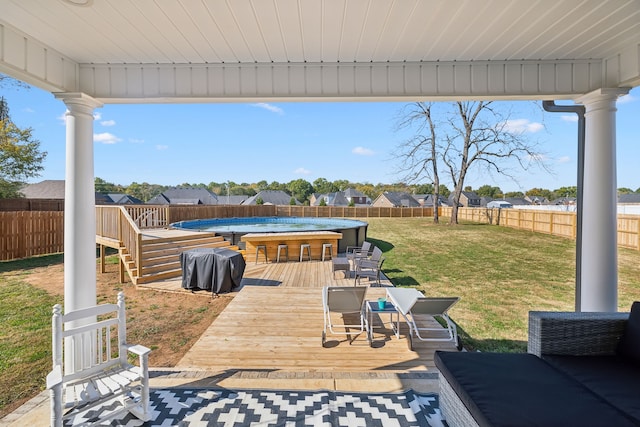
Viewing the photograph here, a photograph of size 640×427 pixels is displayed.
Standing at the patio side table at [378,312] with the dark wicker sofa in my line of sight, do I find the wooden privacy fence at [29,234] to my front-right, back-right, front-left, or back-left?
back-right

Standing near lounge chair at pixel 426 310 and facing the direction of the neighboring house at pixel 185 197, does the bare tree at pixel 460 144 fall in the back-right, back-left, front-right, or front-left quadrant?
front-right

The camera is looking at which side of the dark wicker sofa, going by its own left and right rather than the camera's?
left

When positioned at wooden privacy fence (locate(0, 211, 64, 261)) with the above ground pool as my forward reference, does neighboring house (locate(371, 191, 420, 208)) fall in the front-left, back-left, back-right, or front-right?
front-left

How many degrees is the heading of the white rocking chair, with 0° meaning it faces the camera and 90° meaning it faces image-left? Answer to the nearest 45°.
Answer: approximately 315°

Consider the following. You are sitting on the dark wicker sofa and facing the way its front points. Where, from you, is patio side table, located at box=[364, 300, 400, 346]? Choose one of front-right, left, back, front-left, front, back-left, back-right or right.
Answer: front-right

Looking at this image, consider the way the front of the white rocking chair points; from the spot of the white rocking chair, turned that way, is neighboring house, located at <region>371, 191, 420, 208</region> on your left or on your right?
on your left
